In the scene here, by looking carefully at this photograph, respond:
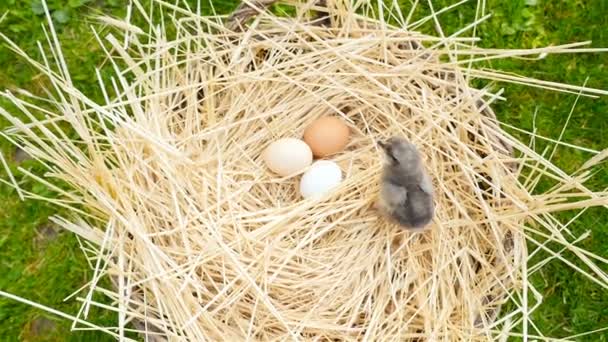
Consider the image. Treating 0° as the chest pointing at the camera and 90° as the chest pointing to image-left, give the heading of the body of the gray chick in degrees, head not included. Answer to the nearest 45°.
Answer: approximately 135°
